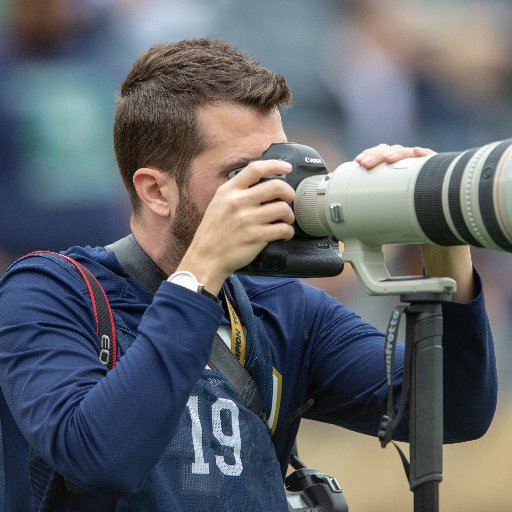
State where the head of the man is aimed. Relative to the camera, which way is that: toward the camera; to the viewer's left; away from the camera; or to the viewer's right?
to the viewer's right

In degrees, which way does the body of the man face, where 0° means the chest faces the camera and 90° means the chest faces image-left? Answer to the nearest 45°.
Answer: approximately 315°
